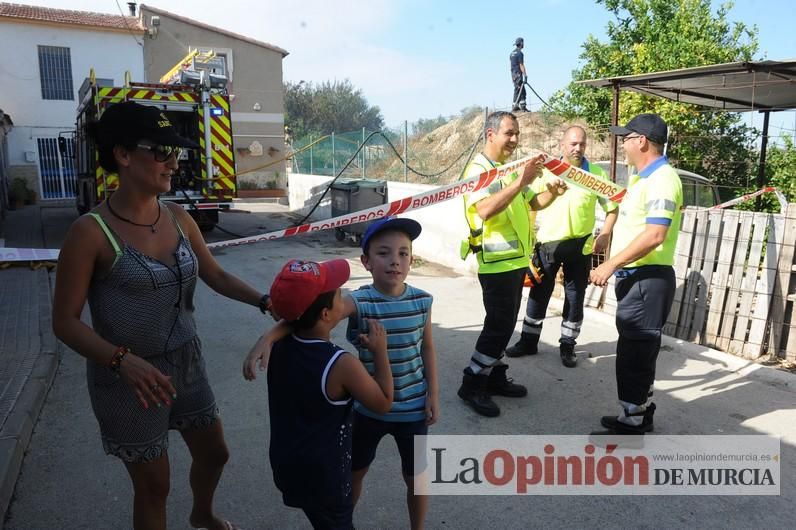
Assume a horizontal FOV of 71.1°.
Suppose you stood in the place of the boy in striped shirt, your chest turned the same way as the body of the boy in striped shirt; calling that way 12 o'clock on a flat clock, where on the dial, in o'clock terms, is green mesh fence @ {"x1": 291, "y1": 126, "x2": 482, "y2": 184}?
The green mesh fence is roughly at 6 o'clock from the boy in striped shirt.

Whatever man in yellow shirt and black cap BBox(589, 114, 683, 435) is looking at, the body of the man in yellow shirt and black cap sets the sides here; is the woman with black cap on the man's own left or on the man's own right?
on the man's own left

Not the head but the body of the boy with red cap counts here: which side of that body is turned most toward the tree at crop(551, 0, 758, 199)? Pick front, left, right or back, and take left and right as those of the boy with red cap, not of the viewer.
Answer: front

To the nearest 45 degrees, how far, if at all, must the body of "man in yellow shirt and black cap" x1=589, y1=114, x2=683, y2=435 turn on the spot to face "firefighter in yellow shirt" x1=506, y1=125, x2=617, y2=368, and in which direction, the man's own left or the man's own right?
approximately 90° to the man's own right

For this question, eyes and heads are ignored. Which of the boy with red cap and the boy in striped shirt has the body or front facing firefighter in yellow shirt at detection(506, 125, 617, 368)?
the boy with red cap

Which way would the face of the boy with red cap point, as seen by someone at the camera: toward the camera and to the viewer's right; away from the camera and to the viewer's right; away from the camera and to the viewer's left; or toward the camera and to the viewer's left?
away from the camera and to the viewer's right

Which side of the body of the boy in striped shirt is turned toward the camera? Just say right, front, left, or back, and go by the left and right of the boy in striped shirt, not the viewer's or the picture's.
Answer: front

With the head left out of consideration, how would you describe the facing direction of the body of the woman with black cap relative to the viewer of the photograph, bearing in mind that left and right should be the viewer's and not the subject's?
facing the viewer and to the right of the viewer

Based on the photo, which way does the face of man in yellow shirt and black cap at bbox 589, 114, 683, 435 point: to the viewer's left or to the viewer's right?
to the viewer's left

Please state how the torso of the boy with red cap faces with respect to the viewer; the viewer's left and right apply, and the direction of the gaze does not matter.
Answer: facing away from the viewer and to the right of the viewer

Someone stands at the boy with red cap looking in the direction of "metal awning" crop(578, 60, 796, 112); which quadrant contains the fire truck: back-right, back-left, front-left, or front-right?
front-left

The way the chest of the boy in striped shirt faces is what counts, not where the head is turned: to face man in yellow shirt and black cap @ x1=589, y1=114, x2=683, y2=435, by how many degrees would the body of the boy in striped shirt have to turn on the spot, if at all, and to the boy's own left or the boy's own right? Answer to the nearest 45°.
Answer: approximately 135° to the boy's own left

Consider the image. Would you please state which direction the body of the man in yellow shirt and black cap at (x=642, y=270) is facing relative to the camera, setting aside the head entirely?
to the viewer's left

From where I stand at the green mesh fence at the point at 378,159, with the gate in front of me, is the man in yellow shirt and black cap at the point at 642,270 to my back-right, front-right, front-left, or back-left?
back-left

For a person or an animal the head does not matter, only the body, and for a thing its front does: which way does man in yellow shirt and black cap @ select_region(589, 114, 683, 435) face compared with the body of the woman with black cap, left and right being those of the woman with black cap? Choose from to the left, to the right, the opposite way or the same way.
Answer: the opposite way

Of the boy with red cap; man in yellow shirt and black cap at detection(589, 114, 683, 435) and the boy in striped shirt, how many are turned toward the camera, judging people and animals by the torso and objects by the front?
1

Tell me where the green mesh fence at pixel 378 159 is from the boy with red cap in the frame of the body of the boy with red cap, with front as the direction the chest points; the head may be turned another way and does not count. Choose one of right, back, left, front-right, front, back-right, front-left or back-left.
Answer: front-left

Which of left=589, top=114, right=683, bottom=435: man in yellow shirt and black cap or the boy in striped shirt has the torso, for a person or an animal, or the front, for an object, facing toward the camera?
the boy in striped shirt

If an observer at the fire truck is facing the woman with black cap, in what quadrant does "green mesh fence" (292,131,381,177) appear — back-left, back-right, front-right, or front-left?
back-left

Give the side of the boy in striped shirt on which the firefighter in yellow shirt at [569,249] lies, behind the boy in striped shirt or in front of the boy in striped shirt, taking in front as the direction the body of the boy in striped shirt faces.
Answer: behind

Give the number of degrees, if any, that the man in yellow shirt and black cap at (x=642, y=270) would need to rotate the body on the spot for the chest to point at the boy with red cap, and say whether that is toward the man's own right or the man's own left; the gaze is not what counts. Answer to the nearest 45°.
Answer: approximately 45° to the man's own left

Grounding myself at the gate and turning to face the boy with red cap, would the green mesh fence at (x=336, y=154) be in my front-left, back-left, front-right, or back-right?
front-left

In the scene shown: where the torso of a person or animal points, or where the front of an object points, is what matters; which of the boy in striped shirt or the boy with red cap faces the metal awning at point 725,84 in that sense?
the boy with red cap
